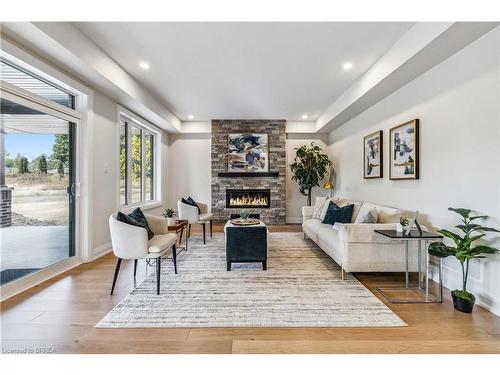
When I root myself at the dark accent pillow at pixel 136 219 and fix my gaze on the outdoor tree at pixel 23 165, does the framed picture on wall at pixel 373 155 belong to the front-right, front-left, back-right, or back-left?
back-right

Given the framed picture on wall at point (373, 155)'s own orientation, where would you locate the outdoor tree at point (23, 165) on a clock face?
The outdoor tree is roughly at 12 o'clock from the framed picture on wall.

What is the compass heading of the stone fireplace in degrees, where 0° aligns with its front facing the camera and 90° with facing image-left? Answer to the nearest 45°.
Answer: approximately 0°

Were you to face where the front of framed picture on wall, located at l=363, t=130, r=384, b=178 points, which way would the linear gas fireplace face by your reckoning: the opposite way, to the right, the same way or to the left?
to the left

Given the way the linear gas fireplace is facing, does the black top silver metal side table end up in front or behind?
in front

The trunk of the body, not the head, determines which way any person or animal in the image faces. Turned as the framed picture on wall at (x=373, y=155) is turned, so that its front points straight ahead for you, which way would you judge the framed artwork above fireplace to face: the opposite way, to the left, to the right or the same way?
to the left

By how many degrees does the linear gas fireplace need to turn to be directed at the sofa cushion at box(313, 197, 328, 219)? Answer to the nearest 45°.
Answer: approximately 45° to its left

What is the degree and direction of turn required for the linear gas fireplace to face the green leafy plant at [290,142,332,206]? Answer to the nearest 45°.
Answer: approximately 90° to its left

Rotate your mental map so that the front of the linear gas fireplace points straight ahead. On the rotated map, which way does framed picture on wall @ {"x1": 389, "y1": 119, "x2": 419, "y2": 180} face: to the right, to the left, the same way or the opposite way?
to the right

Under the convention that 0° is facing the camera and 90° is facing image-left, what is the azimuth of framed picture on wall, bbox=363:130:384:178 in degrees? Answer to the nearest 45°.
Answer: approximately 45°

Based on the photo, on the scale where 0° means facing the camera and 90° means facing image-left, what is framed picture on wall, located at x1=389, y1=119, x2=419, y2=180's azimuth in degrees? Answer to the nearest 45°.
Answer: approximately 45°

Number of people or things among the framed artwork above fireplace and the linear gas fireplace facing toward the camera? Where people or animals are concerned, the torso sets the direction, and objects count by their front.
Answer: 2

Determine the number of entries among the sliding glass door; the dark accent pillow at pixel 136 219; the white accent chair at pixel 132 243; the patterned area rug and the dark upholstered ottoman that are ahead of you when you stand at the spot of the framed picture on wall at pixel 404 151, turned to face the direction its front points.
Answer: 5

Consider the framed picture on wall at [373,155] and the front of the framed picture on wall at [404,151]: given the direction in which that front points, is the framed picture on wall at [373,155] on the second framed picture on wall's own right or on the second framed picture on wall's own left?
on the second framed picture on wall's own right
